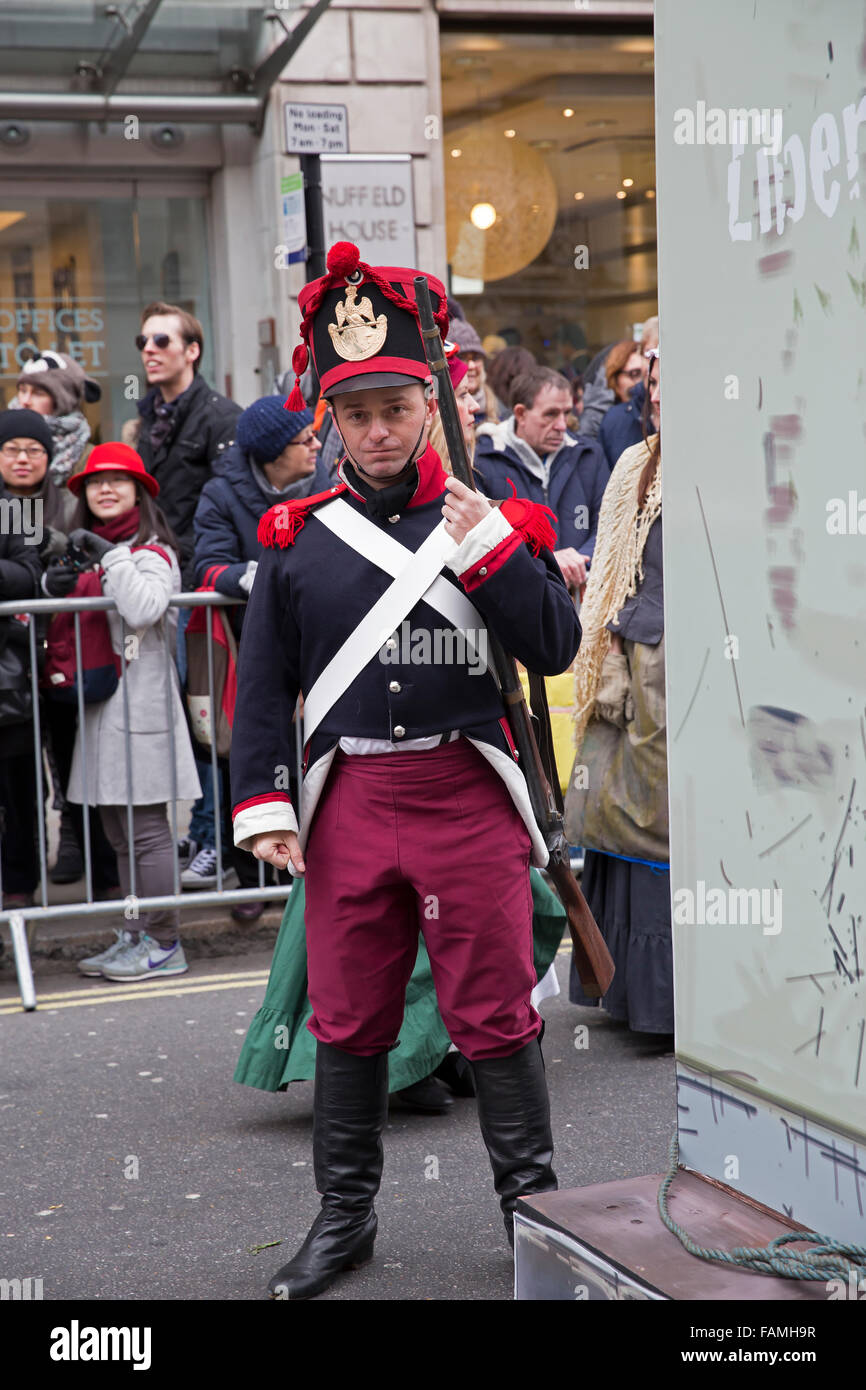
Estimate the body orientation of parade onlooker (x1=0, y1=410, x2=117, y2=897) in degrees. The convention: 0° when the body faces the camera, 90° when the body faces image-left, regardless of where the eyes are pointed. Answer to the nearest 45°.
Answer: approximately 0°

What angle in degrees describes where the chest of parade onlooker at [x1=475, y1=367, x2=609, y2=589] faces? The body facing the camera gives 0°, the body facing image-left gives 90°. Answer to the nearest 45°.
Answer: approximately 315°

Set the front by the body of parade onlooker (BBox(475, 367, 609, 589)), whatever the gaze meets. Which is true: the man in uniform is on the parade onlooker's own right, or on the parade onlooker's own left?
on the parade onlooker's own right

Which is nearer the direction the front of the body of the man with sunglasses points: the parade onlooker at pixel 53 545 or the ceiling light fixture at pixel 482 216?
the parade onlooker

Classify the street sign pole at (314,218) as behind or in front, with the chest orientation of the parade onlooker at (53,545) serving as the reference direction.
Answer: behind

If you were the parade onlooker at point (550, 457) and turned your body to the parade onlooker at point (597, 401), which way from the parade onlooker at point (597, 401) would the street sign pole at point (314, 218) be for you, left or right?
left

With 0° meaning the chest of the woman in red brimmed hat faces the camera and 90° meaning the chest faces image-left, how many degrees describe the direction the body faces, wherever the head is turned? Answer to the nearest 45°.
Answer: approximately 45°
